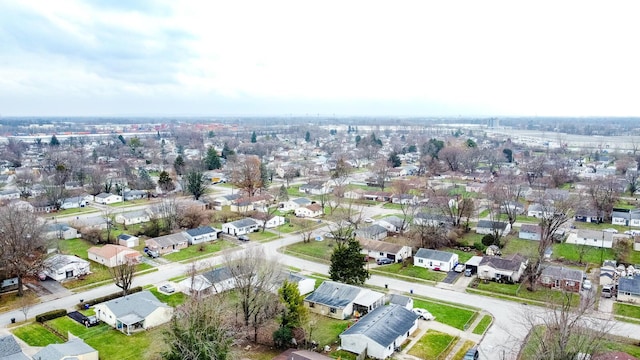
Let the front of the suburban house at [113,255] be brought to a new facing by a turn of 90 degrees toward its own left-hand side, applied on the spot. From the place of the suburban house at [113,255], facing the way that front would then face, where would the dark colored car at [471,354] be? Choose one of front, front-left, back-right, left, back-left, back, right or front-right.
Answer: right

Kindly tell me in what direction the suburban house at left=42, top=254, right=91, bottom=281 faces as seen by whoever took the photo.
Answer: facing the viewer and to the right of the viewer

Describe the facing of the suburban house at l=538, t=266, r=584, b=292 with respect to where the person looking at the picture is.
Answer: facing the viewer

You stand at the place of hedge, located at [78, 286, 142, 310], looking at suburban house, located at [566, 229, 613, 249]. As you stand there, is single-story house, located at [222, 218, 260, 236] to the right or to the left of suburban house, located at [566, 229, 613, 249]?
left

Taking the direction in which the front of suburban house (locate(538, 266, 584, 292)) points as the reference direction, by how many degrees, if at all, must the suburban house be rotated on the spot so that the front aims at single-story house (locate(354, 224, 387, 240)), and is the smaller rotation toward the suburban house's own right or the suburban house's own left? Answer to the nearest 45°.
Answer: approximately 90° to the suburban house's own right

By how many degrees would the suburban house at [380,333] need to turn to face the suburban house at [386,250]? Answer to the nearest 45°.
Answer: approximately 135° to its left

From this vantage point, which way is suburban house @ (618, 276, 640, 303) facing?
toward the camera

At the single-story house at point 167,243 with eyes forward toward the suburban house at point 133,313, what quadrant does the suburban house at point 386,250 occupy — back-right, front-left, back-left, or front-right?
front-left

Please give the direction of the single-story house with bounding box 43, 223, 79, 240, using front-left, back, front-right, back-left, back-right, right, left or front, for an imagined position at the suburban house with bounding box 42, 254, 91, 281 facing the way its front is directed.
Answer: back-left

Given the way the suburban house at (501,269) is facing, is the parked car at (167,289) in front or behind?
in front

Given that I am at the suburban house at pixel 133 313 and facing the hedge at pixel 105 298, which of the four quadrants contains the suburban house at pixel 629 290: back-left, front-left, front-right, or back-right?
back-right

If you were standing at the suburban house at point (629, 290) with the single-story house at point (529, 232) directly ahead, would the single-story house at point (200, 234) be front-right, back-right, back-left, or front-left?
front-left

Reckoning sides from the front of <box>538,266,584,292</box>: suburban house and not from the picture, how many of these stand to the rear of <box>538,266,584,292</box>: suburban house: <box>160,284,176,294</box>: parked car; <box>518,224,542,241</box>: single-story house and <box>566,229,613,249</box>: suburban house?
2

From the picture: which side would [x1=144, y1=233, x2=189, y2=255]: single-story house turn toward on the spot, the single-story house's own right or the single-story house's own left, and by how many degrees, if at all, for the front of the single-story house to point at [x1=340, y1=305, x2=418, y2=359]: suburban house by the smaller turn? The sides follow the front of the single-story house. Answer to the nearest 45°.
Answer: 0° — it already faces it

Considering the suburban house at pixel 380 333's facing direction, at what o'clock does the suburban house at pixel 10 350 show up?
the suburban house at pixel 10 350 is roughly at 4 o'clock from the suburban house at pixel 380 333.
